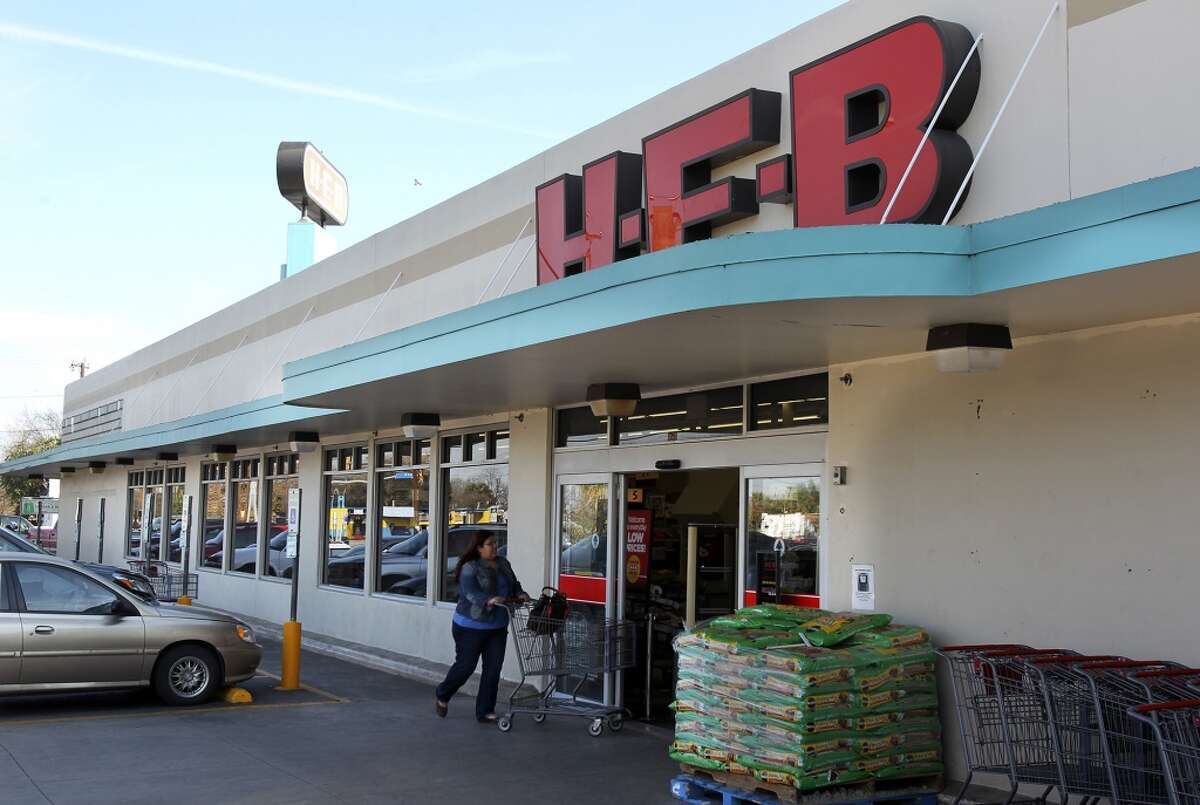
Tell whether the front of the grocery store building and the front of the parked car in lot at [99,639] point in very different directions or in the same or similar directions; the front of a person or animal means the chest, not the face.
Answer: very different directions

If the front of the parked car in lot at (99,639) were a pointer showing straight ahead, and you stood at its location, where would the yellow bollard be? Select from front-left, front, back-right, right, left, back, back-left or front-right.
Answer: front-left

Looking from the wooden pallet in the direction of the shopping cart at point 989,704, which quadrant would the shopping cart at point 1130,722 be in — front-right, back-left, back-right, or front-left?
front-right

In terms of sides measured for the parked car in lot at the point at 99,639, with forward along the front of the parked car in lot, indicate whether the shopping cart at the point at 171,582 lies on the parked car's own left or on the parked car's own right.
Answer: on the parked car's own left

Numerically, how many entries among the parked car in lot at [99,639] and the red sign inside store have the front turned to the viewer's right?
1

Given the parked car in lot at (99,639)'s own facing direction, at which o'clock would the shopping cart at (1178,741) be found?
The shopping cart is roughly at 2 o'clock from the parked car in lot.

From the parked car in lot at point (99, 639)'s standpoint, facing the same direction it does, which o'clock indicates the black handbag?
The black handbag is roughly at 1 o'clock from the parked car in lot.

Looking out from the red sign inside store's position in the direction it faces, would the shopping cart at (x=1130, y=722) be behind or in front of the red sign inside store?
in front

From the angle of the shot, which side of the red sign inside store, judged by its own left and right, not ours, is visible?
front

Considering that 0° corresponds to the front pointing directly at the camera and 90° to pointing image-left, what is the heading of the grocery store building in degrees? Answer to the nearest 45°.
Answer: approximately 45°

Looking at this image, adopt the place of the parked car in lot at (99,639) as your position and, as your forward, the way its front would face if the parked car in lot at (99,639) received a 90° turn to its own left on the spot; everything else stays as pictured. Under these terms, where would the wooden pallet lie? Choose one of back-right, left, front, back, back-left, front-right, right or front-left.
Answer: back-right

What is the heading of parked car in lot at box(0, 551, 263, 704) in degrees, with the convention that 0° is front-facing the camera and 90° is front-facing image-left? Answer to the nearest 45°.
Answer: approximately 270°

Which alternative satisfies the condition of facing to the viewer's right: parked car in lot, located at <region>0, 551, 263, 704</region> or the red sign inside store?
the parked car in lot

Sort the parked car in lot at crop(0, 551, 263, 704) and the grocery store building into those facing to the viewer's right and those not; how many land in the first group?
1
